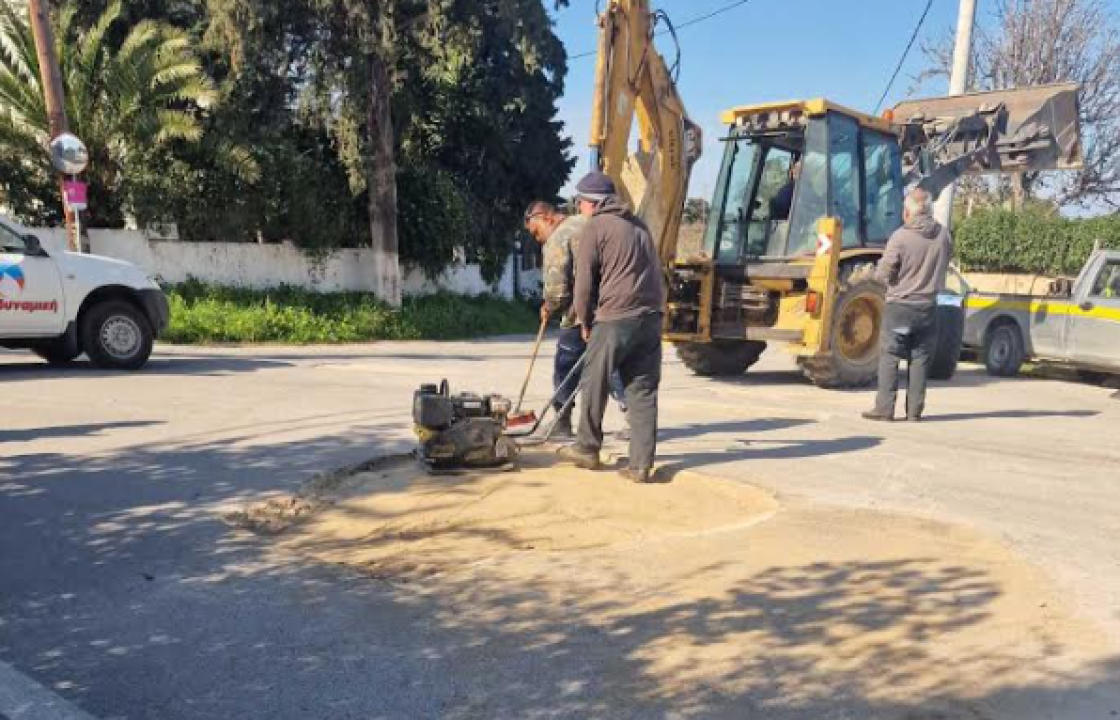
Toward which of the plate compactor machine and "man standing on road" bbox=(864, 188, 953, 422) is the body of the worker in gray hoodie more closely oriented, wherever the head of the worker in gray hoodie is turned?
the plate compactor machine

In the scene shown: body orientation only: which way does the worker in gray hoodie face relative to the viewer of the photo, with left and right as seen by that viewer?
facing away from the viewer and to the left of the viewer

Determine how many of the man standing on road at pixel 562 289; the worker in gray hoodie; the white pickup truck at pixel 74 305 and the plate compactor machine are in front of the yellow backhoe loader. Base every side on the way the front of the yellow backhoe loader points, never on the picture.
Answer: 0

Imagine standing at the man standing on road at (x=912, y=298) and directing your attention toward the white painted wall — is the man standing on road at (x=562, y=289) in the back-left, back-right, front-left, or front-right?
front-left

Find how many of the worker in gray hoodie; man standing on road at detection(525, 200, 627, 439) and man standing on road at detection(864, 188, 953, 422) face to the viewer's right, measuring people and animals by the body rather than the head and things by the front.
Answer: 0

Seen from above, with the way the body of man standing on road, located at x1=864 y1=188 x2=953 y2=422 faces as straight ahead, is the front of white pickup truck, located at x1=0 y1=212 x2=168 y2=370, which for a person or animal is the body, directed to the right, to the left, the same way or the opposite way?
to the right

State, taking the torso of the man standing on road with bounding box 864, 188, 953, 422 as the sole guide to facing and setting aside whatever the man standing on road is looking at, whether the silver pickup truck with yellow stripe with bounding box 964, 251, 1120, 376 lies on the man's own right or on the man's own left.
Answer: on the man's own right

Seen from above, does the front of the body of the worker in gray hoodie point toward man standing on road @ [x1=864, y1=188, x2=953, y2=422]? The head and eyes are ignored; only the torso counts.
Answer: no

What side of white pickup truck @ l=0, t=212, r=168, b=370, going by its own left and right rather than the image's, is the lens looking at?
right

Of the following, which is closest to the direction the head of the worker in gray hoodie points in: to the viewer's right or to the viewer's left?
to the viewer's left

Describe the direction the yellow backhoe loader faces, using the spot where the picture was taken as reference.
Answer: facing away from the viewer and to the right of the viewer

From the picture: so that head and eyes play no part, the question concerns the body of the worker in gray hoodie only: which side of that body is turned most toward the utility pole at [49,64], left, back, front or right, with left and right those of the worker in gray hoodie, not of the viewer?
front

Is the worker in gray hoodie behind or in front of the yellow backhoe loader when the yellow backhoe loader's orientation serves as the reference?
behind

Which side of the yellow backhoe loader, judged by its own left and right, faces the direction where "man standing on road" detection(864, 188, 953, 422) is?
right
